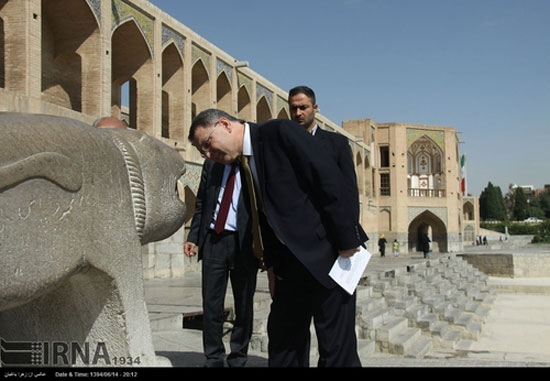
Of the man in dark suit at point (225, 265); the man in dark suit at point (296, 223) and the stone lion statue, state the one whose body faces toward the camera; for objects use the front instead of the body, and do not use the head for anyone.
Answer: the man in dark suit at point (225, 265)

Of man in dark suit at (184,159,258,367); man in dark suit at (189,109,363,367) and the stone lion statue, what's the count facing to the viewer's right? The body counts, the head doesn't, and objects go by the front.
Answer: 1

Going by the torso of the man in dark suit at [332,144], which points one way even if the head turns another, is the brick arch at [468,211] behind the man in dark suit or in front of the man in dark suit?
behind

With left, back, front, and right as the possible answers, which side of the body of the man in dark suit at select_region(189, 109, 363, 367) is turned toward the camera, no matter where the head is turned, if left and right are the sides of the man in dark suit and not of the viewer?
left

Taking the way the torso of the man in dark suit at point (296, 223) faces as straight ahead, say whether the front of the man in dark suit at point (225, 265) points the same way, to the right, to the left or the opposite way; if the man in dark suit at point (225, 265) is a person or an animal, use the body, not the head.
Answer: to the left

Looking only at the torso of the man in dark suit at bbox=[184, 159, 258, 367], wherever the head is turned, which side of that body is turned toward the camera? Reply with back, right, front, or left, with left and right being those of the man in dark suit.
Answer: front

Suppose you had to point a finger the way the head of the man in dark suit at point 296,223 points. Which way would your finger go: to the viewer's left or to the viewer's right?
to the viewer's left

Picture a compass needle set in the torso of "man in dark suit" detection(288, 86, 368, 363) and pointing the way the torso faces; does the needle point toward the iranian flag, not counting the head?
no

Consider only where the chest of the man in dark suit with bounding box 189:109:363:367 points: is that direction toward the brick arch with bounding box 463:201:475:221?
no

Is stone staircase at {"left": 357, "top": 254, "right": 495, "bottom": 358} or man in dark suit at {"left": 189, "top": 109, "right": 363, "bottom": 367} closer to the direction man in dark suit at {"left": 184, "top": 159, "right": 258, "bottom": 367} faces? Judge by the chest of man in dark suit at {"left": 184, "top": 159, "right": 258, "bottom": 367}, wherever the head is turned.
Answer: the man in dark suit

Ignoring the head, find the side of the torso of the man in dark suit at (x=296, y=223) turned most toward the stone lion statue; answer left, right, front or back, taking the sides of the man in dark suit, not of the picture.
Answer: front
